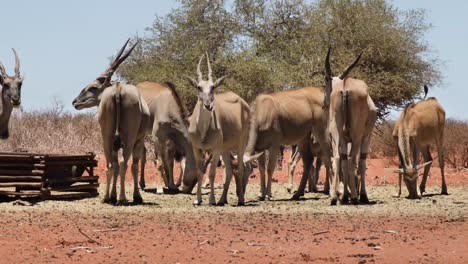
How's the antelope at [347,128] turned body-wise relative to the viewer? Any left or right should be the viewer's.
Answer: facing away from the viewer

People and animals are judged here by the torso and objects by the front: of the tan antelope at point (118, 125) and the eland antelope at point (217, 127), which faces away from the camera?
the tan antelope

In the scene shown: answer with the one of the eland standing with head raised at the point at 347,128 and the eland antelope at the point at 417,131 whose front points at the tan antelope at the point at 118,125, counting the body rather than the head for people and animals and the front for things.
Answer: the eland antelope

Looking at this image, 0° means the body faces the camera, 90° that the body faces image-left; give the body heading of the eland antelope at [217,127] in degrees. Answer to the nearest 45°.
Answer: approximately 45°

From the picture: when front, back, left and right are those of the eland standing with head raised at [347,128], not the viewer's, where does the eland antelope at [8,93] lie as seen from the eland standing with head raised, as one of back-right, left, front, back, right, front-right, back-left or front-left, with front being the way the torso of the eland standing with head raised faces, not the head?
left

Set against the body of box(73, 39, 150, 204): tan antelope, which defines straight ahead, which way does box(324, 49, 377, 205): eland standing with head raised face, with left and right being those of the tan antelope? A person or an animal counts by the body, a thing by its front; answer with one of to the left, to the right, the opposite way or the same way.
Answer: the same way

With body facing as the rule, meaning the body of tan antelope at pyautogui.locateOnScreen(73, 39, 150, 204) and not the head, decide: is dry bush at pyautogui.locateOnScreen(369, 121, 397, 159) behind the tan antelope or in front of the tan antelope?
in front

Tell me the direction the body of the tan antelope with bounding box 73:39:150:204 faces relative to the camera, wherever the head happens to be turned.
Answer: away from the camera

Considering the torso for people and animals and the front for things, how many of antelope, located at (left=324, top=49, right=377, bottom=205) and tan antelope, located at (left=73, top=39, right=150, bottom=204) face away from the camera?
2
